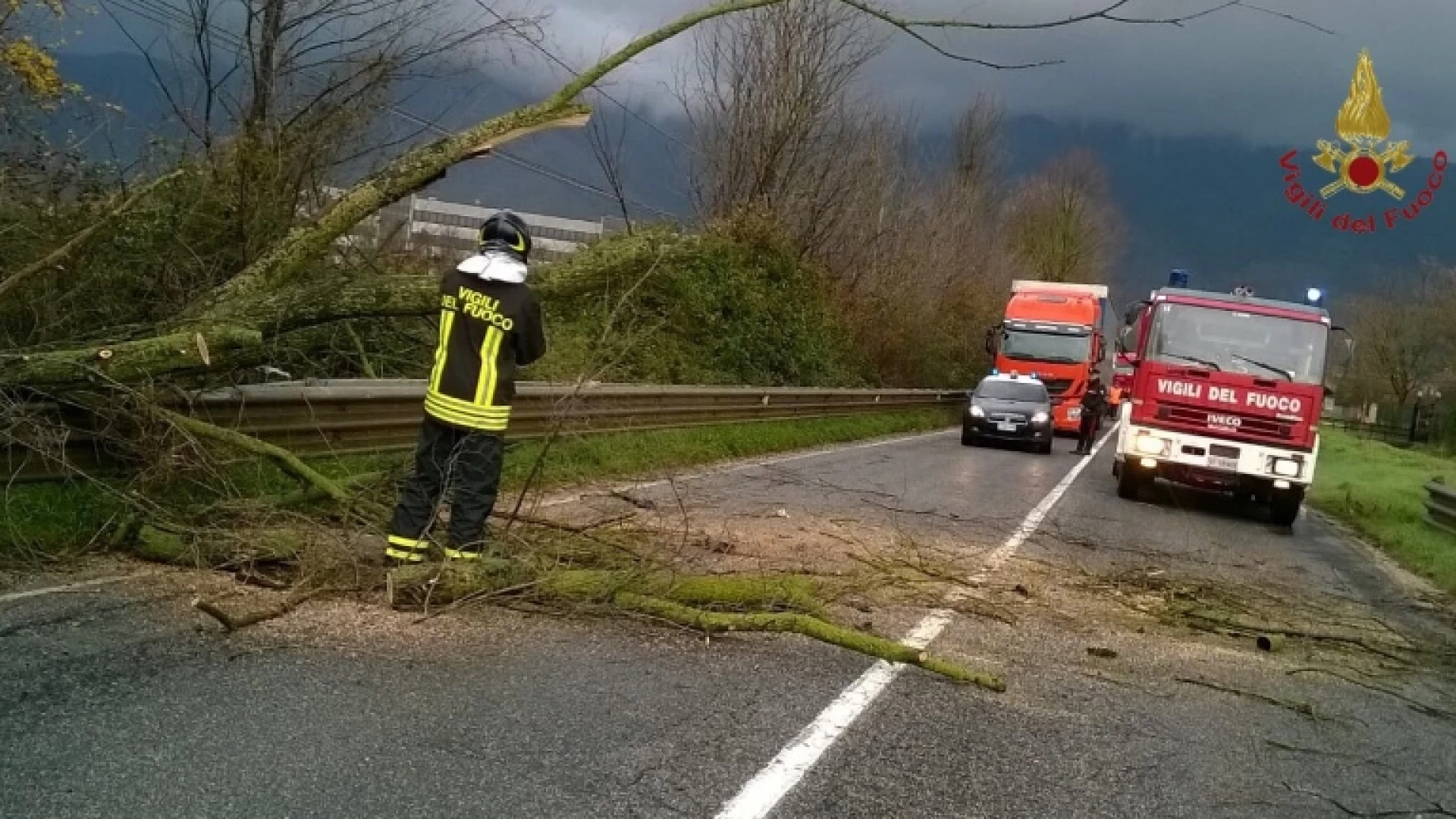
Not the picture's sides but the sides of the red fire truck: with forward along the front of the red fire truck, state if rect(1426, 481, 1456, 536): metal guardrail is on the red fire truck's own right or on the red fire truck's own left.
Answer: on the red fire truck's own left

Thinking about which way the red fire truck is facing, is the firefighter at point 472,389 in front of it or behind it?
in front

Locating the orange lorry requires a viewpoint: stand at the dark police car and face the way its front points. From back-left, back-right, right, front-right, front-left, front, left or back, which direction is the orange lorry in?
back

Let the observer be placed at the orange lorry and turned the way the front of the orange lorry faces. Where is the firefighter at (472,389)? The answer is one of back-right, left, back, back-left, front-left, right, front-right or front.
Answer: front

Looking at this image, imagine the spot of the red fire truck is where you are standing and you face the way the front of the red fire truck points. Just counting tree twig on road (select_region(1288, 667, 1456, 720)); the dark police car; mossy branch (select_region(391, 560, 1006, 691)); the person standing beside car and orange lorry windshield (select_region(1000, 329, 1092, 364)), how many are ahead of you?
2

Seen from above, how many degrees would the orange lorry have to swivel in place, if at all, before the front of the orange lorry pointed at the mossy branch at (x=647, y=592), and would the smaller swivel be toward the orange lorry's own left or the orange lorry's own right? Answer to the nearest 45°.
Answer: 0° — it already faces it

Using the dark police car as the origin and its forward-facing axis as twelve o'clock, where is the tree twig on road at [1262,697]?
The tree twig on road is roughly at 12 o'clock from the dark police car.

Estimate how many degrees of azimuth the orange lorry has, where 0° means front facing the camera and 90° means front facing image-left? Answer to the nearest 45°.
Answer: approximately 0°

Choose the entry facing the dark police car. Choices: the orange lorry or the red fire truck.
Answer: the orange lorry

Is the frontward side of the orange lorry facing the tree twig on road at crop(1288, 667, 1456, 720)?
yes

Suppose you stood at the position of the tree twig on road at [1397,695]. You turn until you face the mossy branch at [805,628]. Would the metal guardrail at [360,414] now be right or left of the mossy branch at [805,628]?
right

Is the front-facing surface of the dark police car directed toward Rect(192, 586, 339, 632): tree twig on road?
yes

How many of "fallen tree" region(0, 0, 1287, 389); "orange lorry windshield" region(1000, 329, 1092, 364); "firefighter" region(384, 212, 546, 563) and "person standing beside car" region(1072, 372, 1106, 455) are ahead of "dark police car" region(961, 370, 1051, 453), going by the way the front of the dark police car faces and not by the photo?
2
